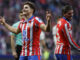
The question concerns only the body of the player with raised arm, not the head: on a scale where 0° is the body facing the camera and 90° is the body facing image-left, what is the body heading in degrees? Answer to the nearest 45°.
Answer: approximately 45°
